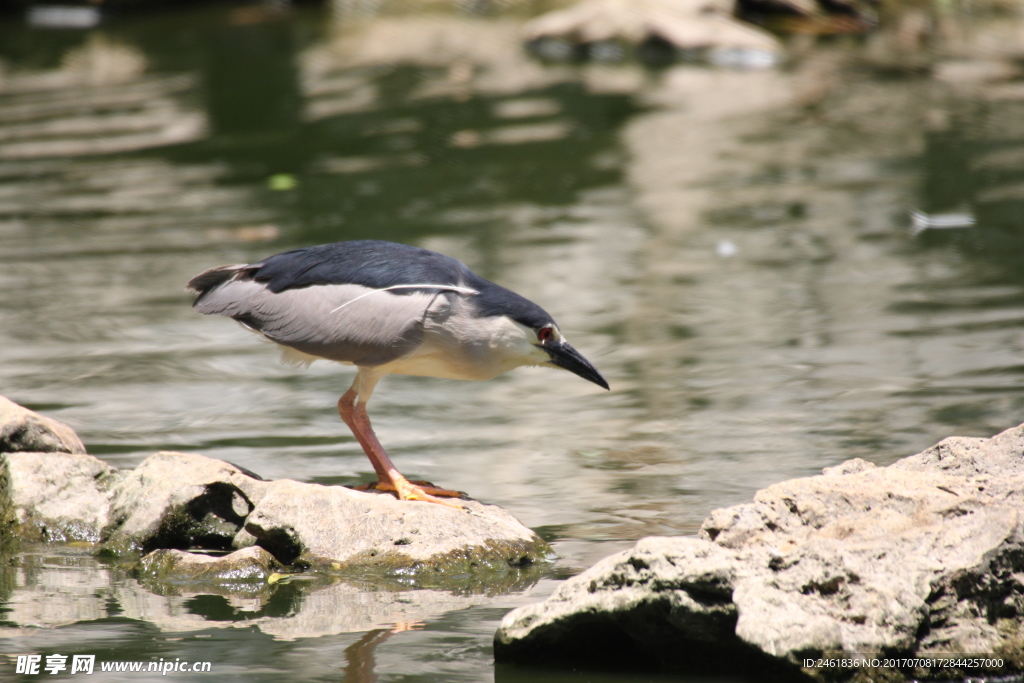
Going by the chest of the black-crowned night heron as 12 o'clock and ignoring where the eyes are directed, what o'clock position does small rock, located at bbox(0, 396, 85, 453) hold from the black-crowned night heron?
The small rock is roughly at 6 o'clock from the black-crowned night heron.

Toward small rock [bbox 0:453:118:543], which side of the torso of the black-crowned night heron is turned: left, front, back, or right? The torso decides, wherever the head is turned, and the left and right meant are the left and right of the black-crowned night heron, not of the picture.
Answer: back

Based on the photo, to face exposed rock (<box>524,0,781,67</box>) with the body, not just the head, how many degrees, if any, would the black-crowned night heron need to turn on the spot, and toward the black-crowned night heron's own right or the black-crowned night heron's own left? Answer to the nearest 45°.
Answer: approximately 90° to the black-crowned night heron's own left

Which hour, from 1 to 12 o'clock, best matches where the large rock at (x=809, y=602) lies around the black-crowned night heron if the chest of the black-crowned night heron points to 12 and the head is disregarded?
The large rock is roughly at 2 o'clock from the black-crowned night heron.

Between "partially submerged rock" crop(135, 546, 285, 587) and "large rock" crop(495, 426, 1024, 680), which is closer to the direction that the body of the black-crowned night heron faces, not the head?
the large rock

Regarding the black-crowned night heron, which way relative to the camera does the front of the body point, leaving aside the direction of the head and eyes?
to the viewer's right

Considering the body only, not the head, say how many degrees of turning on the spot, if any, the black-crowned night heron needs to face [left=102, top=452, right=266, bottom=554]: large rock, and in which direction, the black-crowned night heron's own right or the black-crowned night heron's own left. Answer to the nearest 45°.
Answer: approximately 135° to the black-crowned night heron's own right
